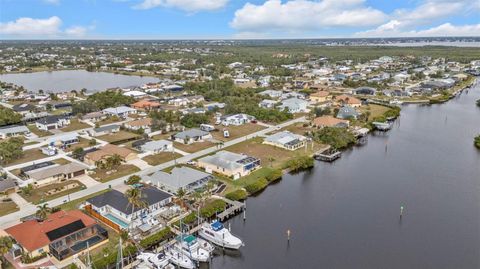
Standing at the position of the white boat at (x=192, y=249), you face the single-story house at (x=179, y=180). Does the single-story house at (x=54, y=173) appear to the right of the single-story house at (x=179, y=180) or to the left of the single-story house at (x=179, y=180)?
left

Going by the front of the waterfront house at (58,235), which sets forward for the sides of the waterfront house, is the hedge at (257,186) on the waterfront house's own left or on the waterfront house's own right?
on the waterfront house's own right

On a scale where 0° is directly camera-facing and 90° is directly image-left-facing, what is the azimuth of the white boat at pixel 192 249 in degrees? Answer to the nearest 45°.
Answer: approximately 315°

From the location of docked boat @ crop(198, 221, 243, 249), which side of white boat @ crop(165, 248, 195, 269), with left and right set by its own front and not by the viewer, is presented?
left

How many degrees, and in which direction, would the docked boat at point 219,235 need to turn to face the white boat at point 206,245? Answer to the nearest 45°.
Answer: approximately 90° to its right

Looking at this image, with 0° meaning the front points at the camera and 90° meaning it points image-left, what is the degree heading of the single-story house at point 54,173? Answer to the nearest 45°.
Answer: approximately 315°

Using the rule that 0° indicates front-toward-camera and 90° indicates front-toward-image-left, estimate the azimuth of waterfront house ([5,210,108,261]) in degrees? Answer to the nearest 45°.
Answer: approximately 135°
